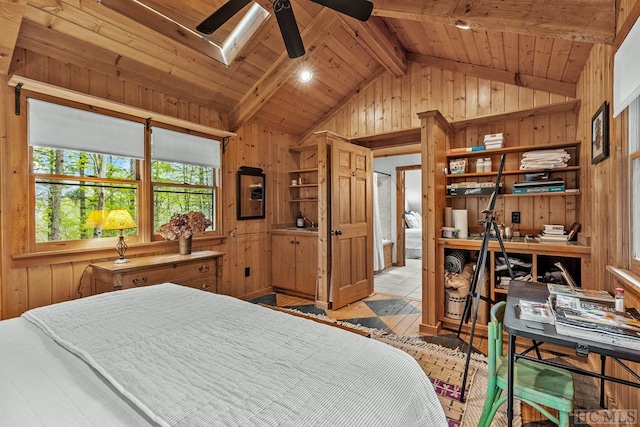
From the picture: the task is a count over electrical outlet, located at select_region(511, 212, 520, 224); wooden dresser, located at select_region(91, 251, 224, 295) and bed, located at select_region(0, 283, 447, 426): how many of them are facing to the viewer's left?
0

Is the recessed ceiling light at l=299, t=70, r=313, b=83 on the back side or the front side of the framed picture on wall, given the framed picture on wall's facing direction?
on the front side

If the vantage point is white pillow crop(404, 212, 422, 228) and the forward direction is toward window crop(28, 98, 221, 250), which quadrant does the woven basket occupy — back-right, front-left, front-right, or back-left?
front-left

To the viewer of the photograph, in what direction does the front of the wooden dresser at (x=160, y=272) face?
facing the viewer and to the right of the viewer

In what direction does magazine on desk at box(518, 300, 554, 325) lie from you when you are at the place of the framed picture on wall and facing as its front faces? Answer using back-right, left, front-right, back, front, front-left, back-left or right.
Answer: left

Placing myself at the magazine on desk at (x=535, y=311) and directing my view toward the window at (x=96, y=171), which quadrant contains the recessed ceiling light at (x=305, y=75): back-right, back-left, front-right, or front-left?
front-right

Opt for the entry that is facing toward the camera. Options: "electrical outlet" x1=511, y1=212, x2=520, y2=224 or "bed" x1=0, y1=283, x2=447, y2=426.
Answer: the electrical outlet

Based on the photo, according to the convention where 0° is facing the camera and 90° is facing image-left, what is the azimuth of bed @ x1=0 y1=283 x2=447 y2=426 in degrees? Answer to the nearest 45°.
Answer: approximately 225°

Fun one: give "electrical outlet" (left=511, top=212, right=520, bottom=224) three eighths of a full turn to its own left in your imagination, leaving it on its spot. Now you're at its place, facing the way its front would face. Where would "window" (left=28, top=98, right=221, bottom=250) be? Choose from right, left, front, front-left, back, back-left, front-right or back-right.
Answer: back

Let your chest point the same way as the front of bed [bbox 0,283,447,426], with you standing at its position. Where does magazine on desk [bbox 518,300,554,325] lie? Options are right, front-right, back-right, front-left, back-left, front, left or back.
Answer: front-right

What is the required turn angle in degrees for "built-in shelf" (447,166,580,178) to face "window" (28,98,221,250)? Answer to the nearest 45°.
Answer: approximately 45° to its right

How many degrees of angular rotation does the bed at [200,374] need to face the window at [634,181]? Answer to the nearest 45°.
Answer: approximately 45° to its right

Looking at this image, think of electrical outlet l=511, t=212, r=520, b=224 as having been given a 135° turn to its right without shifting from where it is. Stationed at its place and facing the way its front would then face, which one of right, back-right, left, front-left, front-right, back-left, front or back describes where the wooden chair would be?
back-left

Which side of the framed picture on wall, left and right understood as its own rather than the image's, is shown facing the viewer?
left

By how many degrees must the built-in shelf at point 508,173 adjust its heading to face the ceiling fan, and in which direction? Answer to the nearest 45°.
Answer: approximately 45° to its right

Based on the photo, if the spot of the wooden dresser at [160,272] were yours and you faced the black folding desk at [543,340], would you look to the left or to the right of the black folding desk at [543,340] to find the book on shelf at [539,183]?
left

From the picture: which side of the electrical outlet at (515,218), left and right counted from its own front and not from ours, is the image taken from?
front

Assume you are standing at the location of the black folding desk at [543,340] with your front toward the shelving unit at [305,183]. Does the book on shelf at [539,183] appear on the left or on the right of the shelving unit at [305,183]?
right
